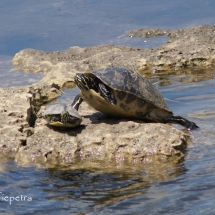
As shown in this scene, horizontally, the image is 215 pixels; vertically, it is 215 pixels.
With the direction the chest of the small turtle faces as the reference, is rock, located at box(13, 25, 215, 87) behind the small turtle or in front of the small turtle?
behind

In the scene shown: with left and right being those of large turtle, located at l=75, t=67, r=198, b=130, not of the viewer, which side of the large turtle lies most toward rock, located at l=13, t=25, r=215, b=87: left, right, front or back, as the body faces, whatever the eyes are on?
right

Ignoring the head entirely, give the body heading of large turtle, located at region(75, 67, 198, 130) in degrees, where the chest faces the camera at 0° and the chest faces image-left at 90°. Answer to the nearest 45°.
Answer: approximately 90°

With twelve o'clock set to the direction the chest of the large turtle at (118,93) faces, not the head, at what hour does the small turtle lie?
The small turtle is roughly at 11 o'clock from the large turtle.
